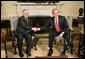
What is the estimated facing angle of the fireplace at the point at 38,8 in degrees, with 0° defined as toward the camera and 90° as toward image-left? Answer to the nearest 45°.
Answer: approximately 0°

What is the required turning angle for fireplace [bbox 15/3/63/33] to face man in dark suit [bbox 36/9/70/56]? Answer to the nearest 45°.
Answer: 0° — it already faces them
